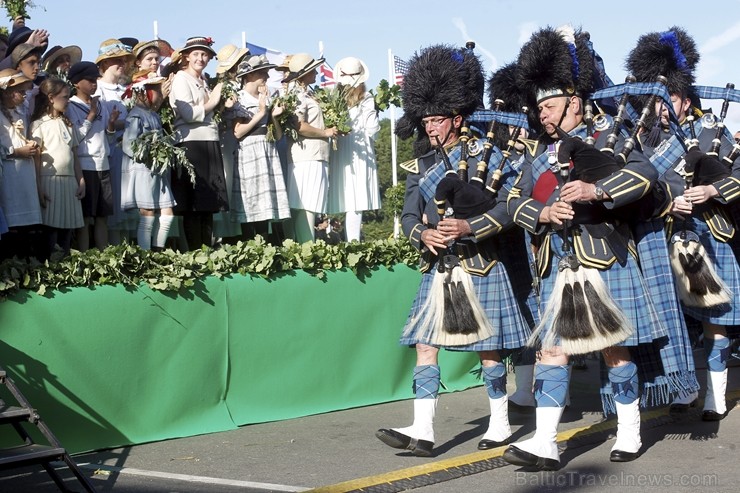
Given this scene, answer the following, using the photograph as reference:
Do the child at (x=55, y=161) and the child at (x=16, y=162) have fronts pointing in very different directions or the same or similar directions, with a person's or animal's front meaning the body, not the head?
same or similar directions

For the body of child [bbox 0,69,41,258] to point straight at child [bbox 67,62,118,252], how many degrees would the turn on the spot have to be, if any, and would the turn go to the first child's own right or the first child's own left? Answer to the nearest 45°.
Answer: approximately 90° to the first child's own left

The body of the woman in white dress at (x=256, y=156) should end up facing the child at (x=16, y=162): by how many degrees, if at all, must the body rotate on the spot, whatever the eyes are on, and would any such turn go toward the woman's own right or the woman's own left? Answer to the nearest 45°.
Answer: approximately 90° to the woman's own right

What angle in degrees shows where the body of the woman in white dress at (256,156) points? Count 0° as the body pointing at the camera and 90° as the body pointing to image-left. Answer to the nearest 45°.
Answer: approximately 315°

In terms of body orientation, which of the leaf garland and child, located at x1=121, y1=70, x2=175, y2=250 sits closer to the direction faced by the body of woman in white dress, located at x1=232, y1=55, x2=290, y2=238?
the leaf garland

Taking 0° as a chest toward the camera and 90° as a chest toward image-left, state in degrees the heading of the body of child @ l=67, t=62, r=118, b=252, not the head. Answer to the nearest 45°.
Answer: approximately 315°

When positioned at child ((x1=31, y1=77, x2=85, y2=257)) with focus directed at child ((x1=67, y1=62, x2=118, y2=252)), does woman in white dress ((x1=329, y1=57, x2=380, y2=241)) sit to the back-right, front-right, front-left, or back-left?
front-right

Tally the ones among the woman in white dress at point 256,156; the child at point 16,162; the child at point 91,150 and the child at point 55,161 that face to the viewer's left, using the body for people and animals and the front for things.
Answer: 0

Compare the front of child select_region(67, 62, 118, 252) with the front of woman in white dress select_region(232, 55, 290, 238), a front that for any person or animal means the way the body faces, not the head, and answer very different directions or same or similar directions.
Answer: same or similar directions

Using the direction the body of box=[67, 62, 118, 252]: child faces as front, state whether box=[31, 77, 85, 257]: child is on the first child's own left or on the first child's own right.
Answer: on the first child's own right

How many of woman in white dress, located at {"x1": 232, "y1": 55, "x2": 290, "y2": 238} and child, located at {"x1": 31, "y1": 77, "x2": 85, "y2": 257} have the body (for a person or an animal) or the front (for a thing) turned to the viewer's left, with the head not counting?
0

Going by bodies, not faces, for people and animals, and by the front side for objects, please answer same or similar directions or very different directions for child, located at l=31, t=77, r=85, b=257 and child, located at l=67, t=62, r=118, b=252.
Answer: same or similar directions

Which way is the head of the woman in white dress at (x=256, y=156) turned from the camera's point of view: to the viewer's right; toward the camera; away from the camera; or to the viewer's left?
to the viewer's right
